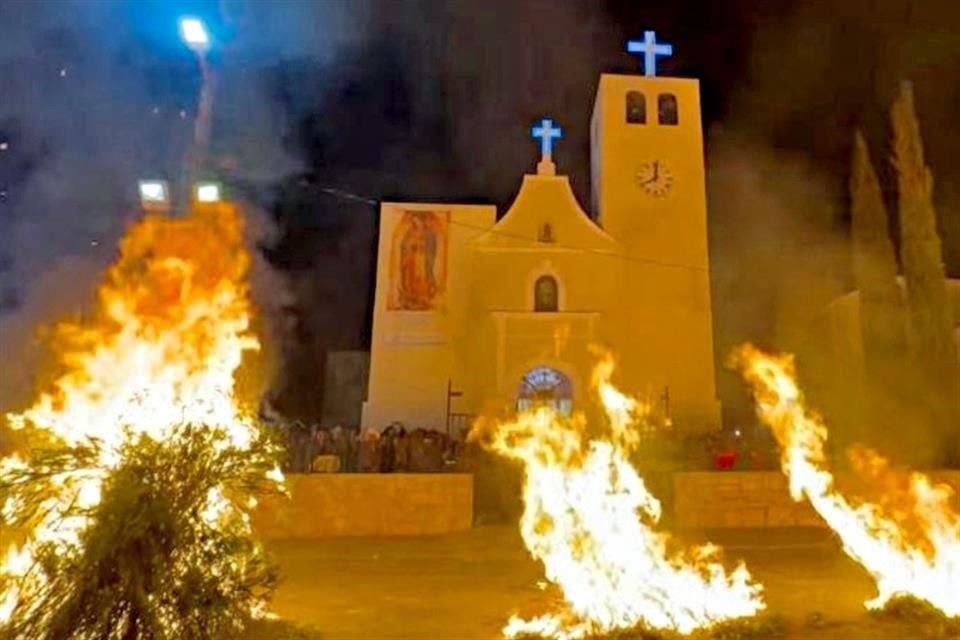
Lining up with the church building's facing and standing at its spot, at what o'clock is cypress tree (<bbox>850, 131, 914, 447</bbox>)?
The cypress tree is roughly at 9 o'clock from the church building.

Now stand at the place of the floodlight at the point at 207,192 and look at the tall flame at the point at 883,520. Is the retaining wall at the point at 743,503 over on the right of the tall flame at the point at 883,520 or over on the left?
left

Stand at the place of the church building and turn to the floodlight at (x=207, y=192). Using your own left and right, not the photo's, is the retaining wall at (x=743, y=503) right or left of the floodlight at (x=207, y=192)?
left

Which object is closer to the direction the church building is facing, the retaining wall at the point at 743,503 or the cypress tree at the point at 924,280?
the retaining wall

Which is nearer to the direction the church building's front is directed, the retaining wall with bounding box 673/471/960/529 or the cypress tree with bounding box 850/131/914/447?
the retaining wall

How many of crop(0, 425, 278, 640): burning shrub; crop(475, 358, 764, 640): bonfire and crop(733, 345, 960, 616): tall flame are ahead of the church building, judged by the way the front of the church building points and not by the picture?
3

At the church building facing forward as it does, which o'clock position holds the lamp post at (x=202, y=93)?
The lamp post is roughly at 1 o'clock from the church building.

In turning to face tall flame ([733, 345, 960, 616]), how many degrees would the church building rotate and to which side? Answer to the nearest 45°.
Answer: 0° — it already faces it

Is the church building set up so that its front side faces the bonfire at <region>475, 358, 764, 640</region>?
yes

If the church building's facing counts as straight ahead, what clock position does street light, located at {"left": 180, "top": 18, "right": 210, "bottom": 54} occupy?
The street light is roughly at 1 o'clock from the church building.

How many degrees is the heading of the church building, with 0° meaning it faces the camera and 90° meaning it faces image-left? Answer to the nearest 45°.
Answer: approximately 0°

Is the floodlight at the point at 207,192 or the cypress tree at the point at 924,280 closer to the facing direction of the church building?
the floodlight

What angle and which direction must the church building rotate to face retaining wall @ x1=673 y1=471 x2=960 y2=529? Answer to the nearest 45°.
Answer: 0° — it already faces it
